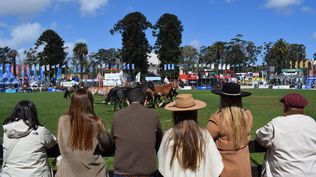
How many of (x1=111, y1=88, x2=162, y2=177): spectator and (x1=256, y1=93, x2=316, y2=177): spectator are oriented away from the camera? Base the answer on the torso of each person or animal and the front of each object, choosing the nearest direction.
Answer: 2

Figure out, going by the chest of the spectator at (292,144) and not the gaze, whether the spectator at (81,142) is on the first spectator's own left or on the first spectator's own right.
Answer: on the first spectator's own left

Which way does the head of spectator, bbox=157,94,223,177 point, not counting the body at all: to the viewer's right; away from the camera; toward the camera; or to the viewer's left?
away from the camera

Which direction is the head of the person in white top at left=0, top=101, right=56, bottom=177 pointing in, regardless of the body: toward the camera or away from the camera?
away from the camera

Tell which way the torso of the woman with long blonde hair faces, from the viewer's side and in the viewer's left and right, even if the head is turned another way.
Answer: facing away from the viewer

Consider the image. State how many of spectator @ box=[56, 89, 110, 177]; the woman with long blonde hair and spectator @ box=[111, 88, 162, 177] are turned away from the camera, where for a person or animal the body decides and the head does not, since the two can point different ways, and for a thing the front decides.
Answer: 3

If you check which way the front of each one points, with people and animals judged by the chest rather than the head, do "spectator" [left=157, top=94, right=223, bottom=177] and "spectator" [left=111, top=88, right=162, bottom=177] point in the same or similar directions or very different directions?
same or similar directions

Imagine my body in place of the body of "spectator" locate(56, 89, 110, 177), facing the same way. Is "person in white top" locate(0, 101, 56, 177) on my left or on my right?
on my left

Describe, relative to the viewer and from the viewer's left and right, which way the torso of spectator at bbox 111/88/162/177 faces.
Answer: facing away from the viewer

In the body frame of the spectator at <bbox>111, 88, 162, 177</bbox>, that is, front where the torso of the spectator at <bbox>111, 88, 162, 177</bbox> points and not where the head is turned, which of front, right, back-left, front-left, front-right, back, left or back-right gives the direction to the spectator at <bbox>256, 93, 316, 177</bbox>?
right

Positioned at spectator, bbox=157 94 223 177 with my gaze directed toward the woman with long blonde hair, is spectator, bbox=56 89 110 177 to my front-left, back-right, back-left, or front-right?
back-left

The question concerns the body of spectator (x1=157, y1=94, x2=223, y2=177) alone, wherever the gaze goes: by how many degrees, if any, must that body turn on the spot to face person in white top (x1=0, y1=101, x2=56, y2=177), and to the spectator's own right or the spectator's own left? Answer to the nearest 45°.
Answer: approximately 90° to the spectator's own left

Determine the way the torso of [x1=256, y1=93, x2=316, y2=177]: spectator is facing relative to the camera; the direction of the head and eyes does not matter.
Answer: away from the camera

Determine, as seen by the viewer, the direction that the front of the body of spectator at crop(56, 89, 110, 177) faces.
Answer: away from the camera

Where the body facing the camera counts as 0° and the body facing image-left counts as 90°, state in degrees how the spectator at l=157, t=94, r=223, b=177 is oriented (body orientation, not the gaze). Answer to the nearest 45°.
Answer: approximately 180°

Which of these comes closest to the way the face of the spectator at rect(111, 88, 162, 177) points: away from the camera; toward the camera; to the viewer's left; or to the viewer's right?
away from the camera

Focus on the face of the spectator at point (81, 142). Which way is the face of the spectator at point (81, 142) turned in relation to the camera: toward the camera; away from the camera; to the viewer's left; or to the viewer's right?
away from the camera
